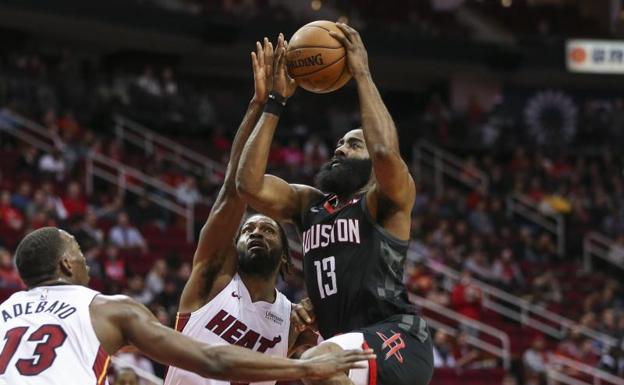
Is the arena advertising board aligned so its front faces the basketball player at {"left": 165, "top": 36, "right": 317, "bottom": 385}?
yes

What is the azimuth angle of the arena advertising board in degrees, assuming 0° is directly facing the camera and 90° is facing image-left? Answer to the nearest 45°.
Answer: approximately 0°

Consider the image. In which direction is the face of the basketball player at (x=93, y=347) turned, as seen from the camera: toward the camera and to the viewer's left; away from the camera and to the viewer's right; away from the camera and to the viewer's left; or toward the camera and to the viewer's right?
away from the camera and to the viewer's right

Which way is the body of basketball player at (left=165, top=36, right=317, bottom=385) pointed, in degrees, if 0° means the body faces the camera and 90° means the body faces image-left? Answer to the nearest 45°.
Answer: approximately 0°

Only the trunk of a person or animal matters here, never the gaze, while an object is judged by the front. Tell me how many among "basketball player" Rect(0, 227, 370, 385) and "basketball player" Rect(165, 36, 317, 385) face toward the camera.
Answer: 1

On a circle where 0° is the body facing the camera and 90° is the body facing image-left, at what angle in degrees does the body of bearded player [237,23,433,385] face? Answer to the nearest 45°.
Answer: approximately 45°

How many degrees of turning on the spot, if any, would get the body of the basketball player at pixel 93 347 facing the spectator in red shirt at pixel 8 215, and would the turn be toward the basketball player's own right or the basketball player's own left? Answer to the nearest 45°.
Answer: approximately 45° to the basketball player's own left

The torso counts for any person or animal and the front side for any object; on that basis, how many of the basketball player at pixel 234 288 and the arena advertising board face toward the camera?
2

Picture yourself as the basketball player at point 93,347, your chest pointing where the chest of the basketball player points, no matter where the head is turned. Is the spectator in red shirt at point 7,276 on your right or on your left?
on your left

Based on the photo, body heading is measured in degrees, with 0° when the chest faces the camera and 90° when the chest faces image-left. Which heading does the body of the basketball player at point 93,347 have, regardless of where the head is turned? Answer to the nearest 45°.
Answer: approximately 225°
